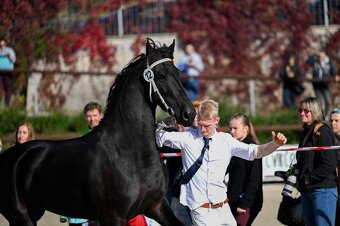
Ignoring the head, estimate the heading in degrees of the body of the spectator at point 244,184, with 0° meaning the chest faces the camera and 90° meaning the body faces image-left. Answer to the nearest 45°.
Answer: approximately 45°

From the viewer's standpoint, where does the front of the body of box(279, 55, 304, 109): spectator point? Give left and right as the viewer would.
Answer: facing the viewer

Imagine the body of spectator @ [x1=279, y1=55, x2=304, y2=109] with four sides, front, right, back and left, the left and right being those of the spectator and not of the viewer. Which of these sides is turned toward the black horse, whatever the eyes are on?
front

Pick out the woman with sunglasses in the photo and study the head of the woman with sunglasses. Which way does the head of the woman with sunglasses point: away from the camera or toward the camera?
toward the camera

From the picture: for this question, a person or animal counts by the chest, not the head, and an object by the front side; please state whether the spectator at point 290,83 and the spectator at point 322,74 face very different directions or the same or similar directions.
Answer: same or similar directions

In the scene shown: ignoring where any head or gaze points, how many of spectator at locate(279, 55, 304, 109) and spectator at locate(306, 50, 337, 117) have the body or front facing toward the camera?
2

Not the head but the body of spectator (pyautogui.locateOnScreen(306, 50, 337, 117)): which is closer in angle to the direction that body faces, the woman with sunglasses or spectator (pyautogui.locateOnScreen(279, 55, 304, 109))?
the woman with sunglasses

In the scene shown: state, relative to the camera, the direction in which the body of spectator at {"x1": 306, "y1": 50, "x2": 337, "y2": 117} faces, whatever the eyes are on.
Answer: toward the camera

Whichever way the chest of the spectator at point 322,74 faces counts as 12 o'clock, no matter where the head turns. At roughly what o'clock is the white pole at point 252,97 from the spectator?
The white pole is roughly at 2 o'clock from the spectator.

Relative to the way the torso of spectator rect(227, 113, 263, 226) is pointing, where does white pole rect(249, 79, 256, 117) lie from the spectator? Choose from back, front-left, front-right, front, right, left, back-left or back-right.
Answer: back-right

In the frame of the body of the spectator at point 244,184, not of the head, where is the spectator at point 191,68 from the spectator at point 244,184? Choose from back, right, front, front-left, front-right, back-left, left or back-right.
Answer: back-right

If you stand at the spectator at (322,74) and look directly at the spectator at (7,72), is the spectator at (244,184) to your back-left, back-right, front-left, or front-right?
front-left
